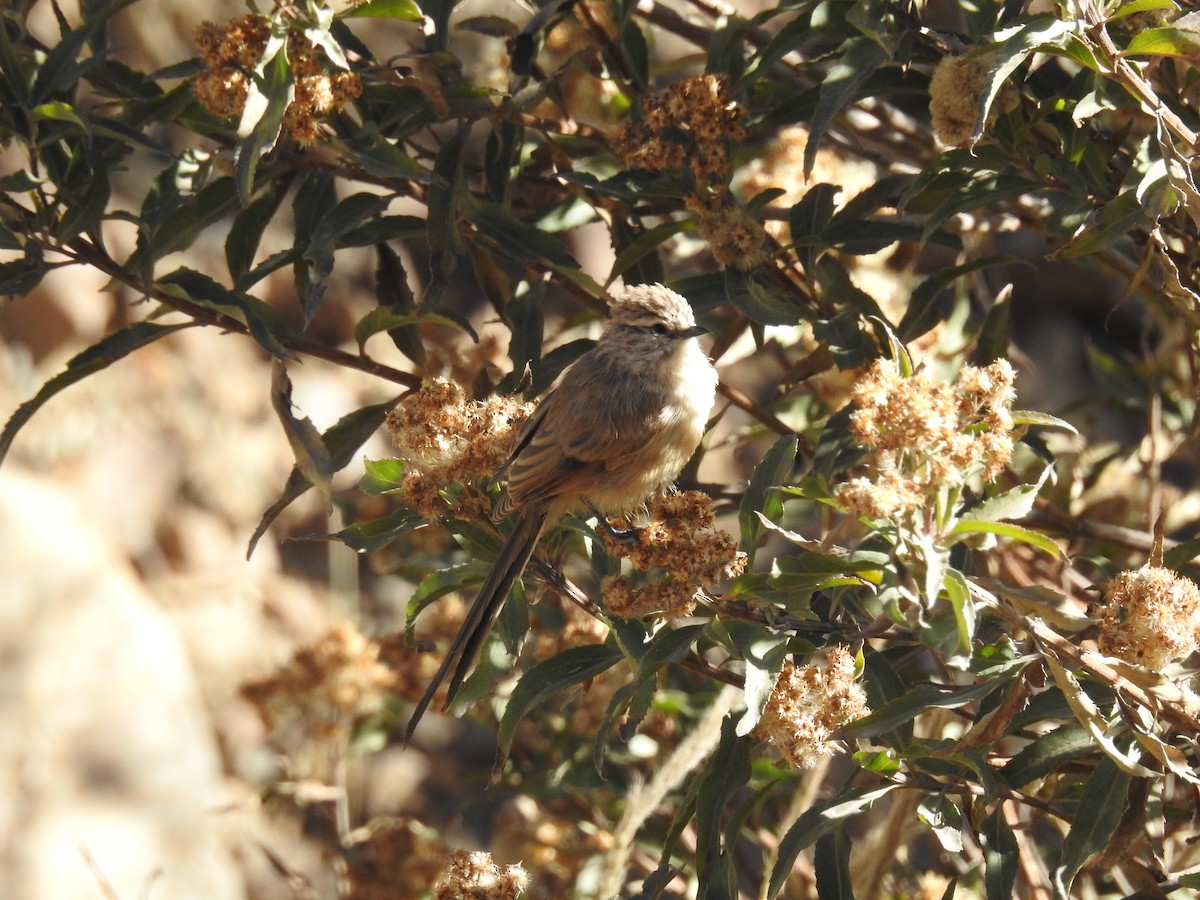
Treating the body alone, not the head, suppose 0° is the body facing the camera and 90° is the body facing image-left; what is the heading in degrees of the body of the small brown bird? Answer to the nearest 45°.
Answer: approximately 270°
